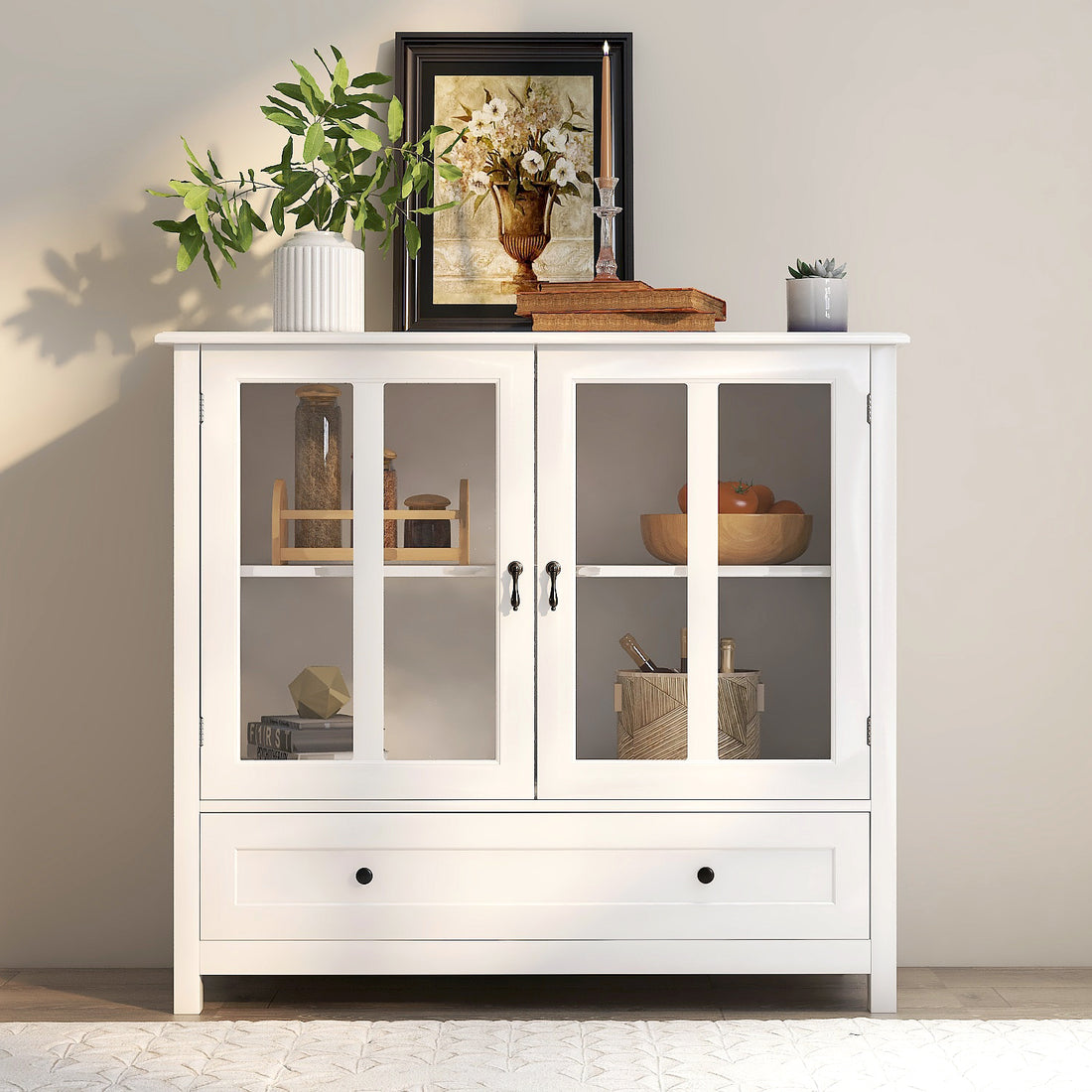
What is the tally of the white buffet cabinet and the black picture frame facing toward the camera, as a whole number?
2

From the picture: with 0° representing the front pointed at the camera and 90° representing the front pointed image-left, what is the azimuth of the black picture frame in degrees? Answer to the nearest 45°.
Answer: approximately 0°

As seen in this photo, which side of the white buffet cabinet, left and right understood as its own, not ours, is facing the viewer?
front
